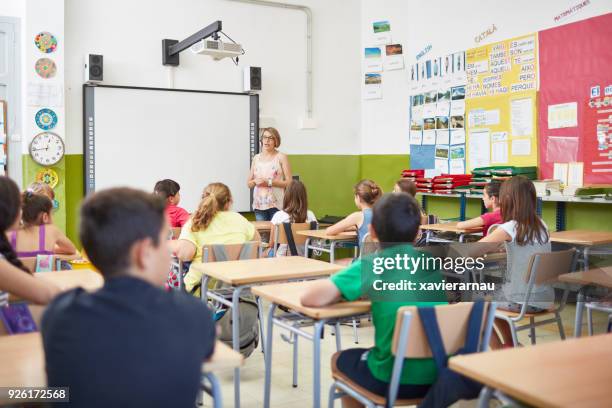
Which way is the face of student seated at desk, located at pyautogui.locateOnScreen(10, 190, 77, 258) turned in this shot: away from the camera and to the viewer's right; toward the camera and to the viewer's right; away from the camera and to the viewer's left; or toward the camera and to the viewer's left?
away from the camera and to the viewer's right

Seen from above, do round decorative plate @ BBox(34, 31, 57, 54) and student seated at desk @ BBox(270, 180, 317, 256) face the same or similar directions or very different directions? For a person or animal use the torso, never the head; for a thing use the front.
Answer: very different directions

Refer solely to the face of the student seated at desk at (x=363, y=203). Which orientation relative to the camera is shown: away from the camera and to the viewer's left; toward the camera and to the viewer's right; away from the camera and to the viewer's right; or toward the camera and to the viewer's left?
away from the camera and to the viewer's left

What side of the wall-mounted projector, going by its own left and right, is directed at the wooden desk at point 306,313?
back

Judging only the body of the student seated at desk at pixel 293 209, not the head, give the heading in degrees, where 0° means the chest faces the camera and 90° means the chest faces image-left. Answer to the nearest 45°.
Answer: approximately 180°

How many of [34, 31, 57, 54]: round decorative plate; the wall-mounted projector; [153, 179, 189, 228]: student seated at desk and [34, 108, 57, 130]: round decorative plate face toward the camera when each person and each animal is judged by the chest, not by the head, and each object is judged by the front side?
2

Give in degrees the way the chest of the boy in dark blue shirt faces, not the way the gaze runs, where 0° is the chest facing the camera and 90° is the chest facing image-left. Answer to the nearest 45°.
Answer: approximately 180°

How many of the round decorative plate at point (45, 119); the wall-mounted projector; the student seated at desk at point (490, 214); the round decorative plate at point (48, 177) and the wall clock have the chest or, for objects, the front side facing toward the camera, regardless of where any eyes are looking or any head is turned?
3

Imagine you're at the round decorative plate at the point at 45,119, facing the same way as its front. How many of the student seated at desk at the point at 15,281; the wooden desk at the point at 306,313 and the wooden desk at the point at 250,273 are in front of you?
3
